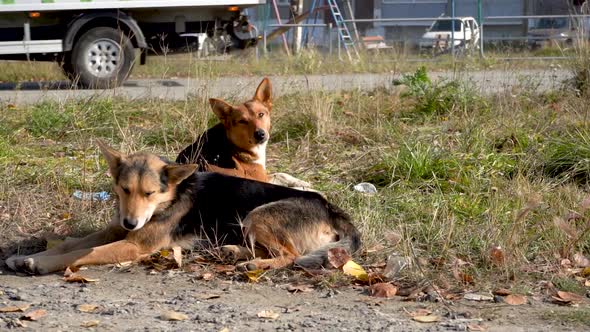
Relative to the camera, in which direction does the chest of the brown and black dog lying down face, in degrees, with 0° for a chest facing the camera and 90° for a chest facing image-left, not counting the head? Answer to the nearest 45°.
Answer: approximately 90°

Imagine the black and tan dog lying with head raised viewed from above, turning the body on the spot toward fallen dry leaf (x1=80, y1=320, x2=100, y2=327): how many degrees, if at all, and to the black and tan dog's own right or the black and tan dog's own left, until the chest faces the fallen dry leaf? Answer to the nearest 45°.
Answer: approximately 45° to the black and tan dog's own right

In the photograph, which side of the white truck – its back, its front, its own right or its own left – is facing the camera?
left

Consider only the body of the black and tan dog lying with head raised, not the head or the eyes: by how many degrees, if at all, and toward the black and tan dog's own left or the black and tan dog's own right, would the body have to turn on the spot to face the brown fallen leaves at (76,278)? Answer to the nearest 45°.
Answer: approximately 90° to the black and tan dog's own right

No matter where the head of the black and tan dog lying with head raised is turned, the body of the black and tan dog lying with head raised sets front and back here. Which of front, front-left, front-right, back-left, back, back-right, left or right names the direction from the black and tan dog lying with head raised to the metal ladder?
back-left

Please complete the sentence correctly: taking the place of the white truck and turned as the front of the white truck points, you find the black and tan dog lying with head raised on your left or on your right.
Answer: on your left

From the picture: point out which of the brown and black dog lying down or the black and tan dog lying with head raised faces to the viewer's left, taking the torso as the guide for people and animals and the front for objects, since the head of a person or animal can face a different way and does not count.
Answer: the brown and black dog lying down

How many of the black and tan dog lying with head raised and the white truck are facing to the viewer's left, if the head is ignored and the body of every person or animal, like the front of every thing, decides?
1

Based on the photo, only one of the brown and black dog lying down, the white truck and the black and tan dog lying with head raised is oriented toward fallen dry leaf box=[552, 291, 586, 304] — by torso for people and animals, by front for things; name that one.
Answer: the black and tan dog lying with head raised
